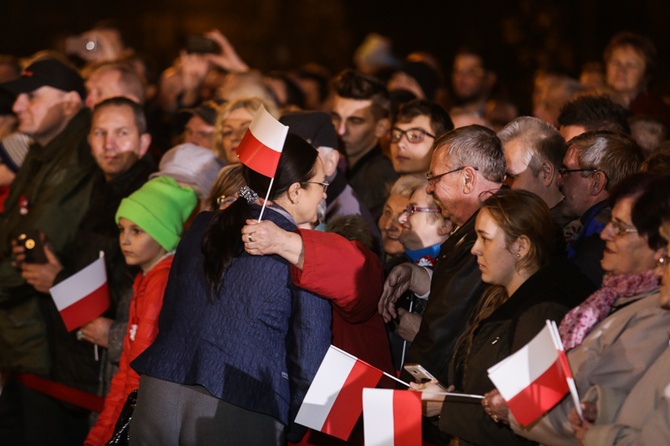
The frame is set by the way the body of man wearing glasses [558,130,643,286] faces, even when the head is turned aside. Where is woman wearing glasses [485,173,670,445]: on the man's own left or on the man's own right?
on the man's own left

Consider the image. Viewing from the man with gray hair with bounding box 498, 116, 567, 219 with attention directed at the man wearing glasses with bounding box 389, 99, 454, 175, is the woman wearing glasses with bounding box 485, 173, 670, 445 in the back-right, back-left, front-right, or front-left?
back-left

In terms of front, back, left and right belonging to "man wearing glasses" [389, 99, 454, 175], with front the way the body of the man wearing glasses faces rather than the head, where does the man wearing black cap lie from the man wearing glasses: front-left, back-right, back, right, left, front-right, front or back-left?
front-right

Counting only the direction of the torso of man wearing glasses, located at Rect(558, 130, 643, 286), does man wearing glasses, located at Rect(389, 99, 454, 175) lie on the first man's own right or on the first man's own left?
on the first man's own right

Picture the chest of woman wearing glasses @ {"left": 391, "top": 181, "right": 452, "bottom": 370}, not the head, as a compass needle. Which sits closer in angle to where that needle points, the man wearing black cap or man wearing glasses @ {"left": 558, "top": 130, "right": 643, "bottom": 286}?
the man wearing black cap

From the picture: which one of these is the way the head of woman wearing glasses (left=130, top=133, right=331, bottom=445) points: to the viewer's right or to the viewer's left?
to the viewer's right

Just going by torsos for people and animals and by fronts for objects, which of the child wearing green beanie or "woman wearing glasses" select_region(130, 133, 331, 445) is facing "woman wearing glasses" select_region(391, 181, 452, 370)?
"woman wearing glasses" select_region(130, 133, 331, 445)

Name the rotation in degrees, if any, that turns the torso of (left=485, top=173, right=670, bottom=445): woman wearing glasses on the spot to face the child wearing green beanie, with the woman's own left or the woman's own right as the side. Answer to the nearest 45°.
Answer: approximately 45° to the woman's own right

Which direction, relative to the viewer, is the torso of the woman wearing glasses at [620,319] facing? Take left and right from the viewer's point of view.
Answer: facing to the left of the viewer
